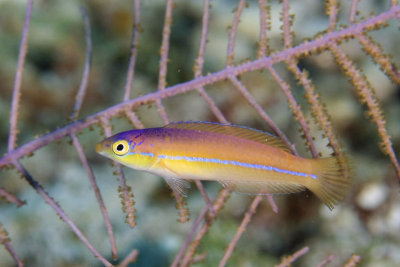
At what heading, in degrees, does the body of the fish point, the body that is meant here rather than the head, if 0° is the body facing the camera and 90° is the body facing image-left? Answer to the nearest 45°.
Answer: approximately 90°
